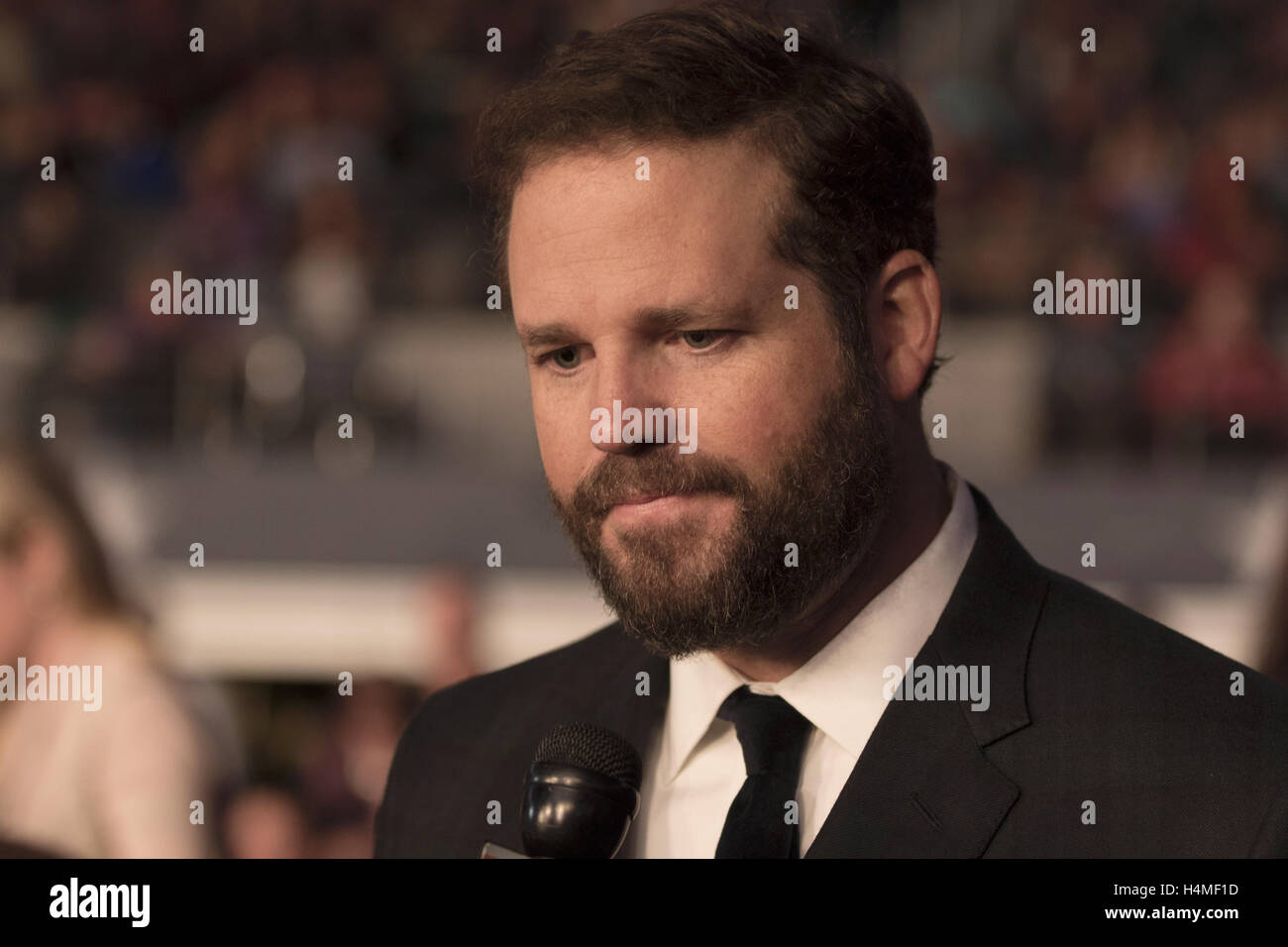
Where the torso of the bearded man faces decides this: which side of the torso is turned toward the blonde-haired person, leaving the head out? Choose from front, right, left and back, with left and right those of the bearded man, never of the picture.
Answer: right

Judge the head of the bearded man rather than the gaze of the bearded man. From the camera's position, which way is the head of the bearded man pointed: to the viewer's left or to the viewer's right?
to the viewer's left

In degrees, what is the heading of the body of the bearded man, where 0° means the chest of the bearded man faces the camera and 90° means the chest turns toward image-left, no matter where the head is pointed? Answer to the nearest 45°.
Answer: approximately 45°
